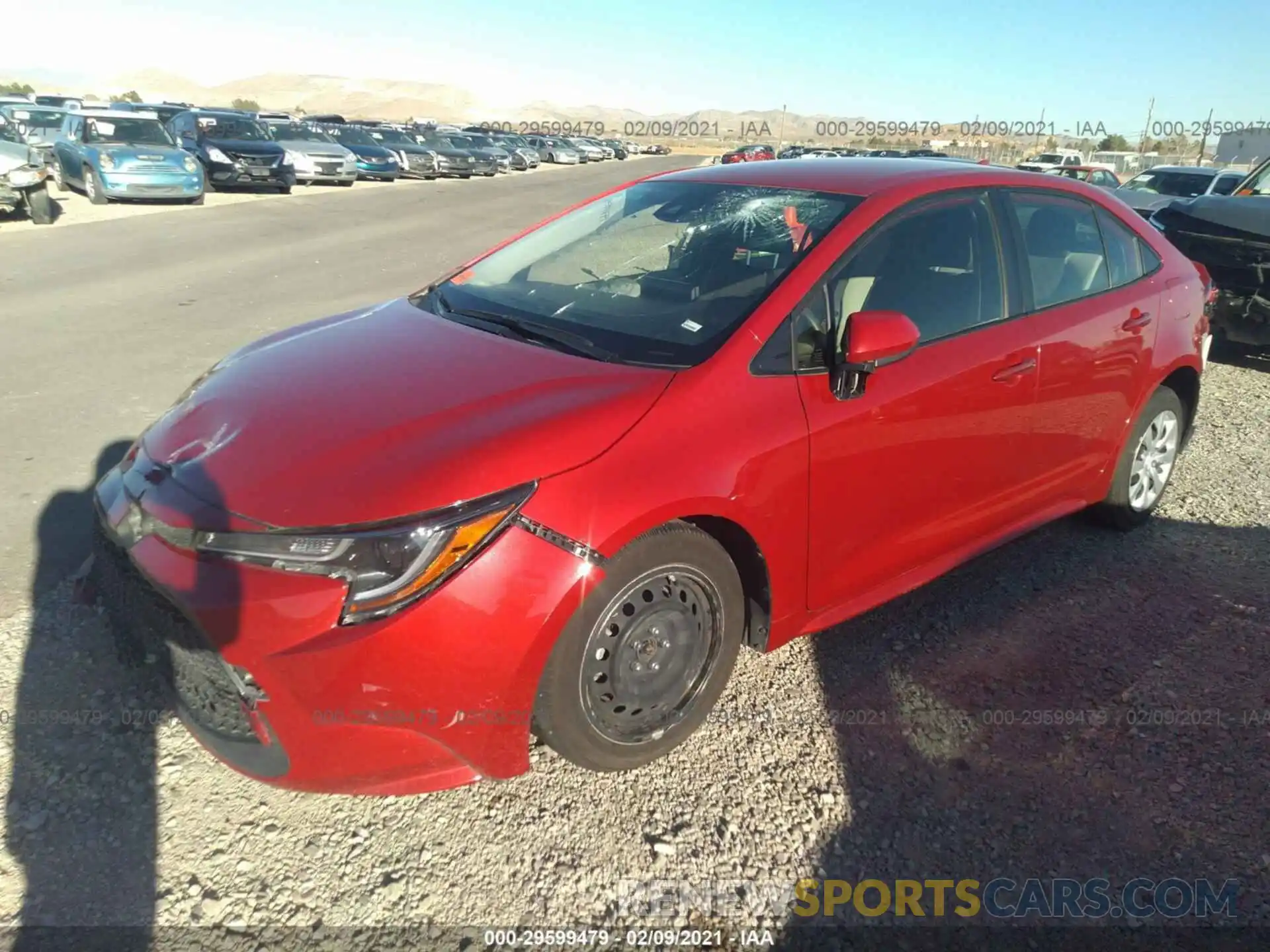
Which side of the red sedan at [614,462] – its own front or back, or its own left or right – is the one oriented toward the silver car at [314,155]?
right

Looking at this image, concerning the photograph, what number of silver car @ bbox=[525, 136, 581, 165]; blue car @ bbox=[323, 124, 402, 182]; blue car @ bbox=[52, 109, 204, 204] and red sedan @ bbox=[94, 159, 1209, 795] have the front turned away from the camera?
0

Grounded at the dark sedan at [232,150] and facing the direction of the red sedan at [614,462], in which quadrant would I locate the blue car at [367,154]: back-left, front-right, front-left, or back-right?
back-left

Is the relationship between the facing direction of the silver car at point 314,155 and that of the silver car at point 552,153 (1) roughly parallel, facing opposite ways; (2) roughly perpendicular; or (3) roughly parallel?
roughly parallel

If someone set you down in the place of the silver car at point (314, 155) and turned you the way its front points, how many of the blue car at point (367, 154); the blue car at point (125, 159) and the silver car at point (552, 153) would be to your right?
1

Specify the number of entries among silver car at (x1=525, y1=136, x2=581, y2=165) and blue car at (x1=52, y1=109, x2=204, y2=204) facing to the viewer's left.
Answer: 0

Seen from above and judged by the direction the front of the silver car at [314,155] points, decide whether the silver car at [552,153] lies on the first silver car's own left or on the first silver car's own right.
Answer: on the first silver car's own left

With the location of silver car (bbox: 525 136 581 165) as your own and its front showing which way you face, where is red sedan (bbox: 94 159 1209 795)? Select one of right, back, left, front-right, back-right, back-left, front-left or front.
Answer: front-right

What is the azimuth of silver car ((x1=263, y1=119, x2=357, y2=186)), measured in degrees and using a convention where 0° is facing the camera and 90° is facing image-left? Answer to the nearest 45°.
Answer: approximately 315°

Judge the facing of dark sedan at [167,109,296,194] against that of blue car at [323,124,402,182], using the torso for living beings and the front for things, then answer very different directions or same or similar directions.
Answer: same or similar directions

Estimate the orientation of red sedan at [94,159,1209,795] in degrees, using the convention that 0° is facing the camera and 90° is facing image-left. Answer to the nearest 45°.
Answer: approximately 45°

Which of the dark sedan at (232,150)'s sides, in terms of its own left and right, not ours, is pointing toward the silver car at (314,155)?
left

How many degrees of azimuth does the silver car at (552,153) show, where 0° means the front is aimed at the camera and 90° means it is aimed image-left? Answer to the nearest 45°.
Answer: approximately 315°

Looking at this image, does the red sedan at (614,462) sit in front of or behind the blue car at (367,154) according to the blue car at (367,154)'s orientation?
in front

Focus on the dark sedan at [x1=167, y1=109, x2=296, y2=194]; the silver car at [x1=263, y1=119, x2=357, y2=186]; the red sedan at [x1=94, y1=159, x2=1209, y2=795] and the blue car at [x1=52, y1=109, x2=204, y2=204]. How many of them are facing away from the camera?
0

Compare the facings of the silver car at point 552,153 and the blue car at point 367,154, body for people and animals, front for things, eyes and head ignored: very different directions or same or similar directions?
same or similar directions

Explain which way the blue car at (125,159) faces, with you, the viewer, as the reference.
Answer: facing the viewer and to the right of the viewer

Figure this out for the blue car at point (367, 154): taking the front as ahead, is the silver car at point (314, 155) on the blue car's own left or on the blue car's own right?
on the blue car's own right
